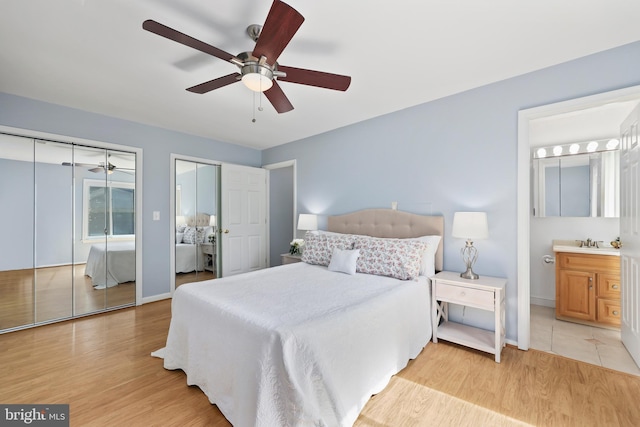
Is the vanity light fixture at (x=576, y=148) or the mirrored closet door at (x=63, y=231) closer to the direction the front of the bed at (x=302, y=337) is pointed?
the mirrored closet door

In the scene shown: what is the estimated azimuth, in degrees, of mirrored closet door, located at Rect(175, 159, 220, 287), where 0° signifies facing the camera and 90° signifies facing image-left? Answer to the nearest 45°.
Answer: approximately 315°

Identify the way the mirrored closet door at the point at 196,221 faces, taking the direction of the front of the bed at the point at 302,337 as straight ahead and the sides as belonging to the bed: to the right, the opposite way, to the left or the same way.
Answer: to the left

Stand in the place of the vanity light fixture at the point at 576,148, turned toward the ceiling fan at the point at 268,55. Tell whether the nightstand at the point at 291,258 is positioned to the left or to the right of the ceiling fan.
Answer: right

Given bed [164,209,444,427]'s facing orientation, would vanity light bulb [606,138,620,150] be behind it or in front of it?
behind

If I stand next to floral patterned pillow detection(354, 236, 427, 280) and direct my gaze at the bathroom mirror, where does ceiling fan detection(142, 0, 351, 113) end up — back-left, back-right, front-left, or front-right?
back-right

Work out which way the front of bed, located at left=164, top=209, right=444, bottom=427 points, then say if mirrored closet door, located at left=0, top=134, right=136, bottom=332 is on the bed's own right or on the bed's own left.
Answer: on the bed's own right

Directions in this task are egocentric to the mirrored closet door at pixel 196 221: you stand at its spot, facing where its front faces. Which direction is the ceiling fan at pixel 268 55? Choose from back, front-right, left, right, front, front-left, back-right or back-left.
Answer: front-right

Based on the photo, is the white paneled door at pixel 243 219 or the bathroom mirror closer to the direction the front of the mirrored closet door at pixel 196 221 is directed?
the bathroom mirror

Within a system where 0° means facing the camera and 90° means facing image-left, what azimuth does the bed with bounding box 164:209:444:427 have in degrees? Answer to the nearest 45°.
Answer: approximately 45°

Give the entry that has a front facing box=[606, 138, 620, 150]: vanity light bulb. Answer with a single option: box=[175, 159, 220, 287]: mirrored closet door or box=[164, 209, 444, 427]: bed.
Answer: the mirrored closet door

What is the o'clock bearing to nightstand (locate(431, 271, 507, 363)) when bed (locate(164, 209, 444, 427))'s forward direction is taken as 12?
The nightstand is roughly at 7 o'clock from the bed.

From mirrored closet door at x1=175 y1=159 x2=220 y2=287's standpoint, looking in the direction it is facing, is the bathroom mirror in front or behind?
in front

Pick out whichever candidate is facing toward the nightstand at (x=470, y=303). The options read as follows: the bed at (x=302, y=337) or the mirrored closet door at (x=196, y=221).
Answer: the mirrored closet door

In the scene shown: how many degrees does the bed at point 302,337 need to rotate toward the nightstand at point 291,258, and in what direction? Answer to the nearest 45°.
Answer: approximately 135° to its right

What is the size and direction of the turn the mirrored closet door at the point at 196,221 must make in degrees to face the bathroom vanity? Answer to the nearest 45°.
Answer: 0° — it already faces it
